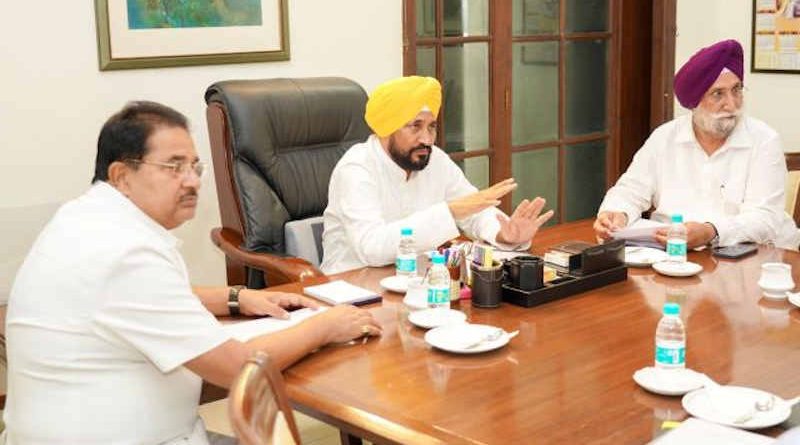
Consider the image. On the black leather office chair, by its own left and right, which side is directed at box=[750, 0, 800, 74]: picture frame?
left

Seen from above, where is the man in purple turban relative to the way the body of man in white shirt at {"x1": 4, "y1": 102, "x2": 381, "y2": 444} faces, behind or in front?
in front

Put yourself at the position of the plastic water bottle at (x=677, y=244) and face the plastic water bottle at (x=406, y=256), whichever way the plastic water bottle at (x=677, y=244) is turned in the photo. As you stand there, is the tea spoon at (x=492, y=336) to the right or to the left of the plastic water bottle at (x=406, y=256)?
left

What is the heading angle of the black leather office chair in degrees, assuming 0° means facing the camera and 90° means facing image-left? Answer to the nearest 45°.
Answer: approximately 315°

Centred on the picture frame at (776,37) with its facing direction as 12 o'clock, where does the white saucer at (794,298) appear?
The white saucer is roughly at 12 o'clock from the picture frame.

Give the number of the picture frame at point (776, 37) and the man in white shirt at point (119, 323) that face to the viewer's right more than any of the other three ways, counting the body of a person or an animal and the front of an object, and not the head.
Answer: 1

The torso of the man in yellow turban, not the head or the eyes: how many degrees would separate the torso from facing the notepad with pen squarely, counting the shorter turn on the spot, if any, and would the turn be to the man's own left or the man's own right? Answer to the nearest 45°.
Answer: approximately 45° to the man's own right

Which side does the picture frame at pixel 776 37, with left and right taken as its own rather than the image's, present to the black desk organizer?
front

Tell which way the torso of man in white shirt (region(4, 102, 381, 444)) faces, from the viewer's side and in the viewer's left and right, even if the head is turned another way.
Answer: facing to the right of the viewer

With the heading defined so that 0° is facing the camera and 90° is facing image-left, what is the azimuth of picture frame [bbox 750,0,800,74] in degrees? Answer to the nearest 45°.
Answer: approximately 0°
